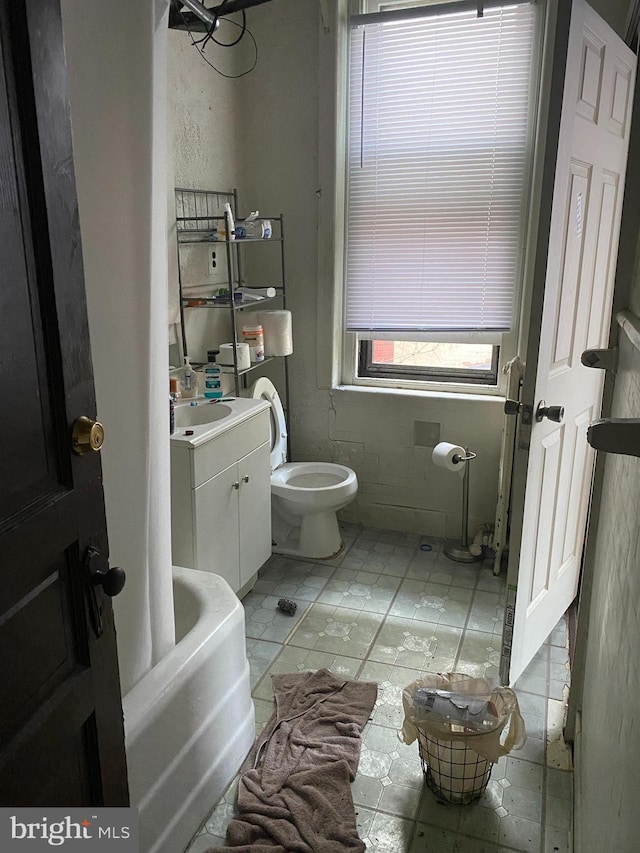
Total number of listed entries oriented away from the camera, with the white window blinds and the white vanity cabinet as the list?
0

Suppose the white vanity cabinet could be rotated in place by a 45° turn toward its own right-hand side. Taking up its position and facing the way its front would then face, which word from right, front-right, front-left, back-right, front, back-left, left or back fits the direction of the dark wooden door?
front

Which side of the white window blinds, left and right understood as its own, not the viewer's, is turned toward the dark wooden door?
front

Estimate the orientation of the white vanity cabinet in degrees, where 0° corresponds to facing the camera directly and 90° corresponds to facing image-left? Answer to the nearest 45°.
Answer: approximately 315°

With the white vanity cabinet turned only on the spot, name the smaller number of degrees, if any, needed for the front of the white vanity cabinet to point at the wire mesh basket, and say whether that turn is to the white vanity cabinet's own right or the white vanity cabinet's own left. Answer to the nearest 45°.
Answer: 0° — it already faces it

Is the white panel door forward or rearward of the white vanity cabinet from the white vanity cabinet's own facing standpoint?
forward

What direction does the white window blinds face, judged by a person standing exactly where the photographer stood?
facing the viewer

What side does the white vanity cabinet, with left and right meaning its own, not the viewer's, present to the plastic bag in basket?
front

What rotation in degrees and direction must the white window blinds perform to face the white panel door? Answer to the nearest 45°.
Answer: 0° — it already faces it

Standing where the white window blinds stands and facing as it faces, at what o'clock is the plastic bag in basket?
The plastic bag in basket is roughly at 12 o'clock from the white window blinds.
